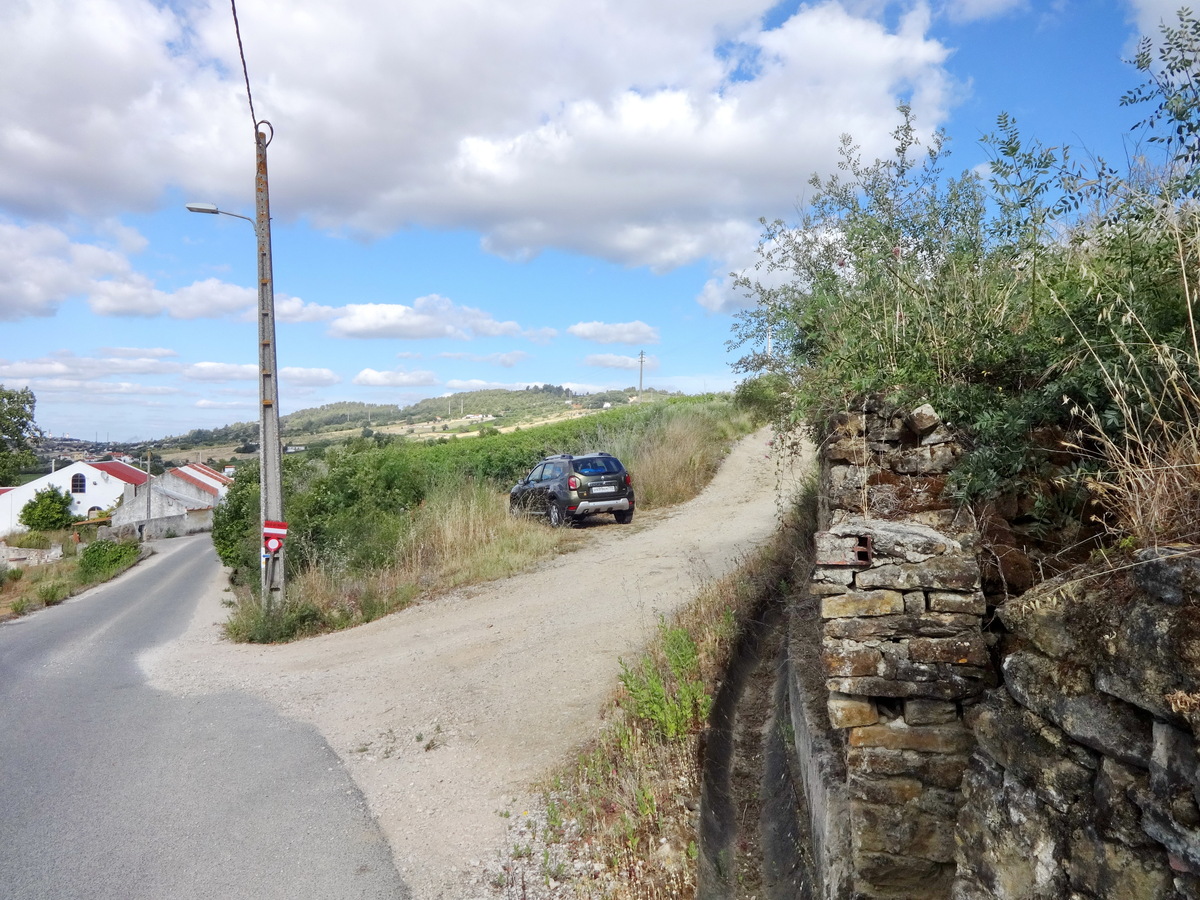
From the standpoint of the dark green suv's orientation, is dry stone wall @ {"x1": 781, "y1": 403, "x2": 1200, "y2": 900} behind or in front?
behind

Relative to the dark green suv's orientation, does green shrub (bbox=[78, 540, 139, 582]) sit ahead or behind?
ahead

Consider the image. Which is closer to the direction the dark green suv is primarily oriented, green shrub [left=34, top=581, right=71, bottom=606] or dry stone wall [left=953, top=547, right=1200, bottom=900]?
the green shrub

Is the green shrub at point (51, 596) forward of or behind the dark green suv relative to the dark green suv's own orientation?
forward

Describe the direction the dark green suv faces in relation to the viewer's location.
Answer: facing away from the viewer and to the left of the viewer
